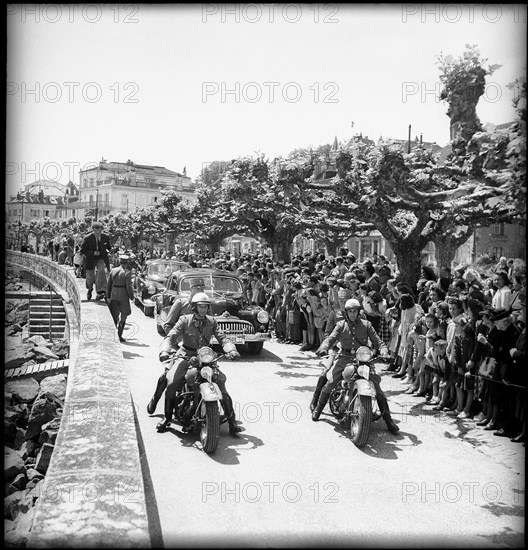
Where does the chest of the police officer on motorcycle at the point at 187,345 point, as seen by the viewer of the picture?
toward the camera

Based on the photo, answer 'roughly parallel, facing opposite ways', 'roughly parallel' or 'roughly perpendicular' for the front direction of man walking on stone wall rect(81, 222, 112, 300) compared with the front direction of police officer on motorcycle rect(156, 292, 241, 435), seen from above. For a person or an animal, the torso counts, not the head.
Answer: roughly parallel

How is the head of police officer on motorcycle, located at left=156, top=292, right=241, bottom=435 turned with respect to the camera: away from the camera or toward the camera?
toward the camera

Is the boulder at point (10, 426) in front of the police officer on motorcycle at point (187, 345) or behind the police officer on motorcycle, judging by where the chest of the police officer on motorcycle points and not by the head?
behind

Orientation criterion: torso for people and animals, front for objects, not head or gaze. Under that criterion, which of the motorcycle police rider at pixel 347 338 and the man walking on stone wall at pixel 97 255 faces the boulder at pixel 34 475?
the man walking on stone wall

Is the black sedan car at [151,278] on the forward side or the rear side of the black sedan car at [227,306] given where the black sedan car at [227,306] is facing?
on the rear side

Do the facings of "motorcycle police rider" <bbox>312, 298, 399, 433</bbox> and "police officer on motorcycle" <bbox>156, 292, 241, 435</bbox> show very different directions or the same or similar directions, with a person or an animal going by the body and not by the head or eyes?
same or similar directions

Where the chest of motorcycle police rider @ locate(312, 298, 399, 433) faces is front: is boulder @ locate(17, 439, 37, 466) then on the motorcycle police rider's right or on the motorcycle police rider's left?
on the motorcycle police rider's right

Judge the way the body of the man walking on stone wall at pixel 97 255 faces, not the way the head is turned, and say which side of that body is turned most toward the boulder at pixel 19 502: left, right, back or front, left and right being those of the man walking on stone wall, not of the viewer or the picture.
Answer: front

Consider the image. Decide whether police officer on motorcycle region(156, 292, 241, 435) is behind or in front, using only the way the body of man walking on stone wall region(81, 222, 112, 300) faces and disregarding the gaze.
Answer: in front

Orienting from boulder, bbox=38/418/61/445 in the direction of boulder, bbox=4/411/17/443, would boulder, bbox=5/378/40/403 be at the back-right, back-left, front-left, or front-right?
front-right

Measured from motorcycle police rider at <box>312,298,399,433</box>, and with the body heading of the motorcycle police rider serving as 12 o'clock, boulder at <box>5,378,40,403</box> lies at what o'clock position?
The boulder is roughly at 4 o'clock from the motorcycle police rider.

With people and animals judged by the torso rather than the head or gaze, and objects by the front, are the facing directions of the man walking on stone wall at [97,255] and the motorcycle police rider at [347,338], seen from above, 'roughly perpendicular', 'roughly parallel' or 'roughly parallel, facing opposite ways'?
roughly parallel

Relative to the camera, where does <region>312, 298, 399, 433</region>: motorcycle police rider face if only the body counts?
toward the camera
